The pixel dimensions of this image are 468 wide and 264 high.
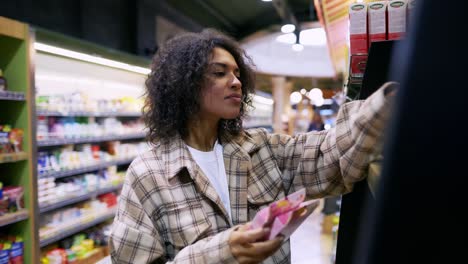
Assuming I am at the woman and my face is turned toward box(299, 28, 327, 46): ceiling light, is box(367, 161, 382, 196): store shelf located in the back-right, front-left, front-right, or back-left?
back-right

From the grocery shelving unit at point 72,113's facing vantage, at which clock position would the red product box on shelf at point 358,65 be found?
The red product box on shelf is roughly at 1 o'clock from the grocery shelving unit.

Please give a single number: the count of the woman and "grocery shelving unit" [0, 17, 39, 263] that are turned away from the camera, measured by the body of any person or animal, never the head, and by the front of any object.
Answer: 0

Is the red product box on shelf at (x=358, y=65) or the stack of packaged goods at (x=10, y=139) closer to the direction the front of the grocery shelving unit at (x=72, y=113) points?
the red product box on shelf

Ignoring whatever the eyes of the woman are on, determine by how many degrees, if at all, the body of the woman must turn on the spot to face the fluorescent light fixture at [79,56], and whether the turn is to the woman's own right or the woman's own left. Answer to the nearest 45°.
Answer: approximately 180°

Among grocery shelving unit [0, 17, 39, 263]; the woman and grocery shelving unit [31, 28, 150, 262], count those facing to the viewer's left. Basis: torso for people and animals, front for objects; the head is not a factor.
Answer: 0

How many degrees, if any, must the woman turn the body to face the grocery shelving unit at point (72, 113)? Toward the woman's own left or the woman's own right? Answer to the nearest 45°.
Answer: approximately 180°

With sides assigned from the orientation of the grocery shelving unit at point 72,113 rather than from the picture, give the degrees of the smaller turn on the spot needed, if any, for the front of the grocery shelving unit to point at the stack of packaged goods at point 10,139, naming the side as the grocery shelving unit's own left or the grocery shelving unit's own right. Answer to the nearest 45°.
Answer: approximately 90° to the grocery shelving unit's own right

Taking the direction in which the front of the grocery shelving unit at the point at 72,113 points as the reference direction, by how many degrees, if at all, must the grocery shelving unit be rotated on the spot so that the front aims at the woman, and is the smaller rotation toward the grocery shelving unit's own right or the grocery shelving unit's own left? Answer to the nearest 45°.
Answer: approximately 45° to the grocery shelving unit's own right

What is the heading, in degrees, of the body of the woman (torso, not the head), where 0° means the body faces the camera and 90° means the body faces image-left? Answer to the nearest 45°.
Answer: approximately 315°

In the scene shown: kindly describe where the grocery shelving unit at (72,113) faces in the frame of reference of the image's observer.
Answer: facing the viewer and to the right of the viewer

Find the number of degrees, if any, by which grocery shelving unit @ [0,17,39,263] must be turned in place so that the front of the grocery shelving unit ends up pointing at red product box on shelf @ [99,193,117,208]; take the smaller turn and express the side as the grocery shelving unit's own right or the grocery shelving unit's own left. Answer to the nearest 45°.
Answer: approximately 90° to the grocery shelving unit's own left

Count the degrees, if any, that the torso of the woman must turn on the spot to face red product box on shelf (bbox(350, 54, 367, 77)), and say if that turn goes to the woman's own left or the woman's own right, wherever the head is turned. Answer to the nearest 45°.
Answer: approximately 45° to the woman's own left
